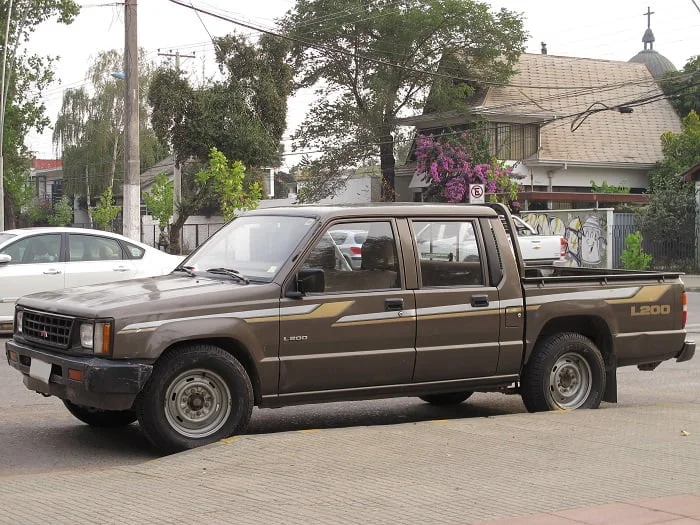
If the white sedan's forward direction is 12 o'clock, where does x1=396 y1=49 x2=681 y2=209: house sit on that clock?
The house is roughly at 4 o'clock from the white sedan.

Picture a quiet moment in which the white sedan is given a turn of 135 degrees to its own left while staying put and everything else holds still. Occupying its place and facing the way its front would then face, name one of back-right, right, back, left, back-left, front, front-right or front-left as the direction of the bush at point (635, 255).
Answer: left

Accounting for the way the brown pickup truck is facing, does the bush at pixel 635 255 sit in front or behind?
behind

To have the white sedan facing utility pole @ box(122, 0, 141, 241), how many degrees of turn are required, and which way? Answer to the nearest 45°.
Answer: approximately 90° to its right

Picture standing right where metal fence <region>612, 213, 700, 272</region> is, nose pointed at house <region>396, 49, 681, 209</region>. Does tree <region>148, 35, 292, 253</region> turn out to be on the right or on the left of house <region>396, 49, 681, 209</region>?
left

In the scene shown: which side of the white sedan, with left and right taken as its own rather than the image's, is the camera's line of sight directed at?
left

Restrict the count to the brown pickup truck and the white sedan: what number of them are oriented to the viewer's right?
0

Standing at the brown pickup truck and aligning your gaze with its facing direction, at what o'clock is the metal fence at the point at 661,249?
The metal fence is roughly at 5 o'clock from the brown pickup truck.

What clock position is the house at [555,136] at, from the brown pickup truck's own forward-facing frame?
The house is roughly at 5 o'clock from the brown pickup truck.

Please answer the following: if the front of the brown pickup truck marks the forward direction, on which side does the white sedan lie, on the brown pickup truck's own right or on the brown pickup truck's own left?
on the brown pickup truck's own right

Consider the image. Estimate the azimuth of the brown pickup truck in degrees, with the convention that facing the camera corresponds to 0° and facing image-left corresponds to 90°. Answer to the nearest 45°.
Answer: approximately 45°
